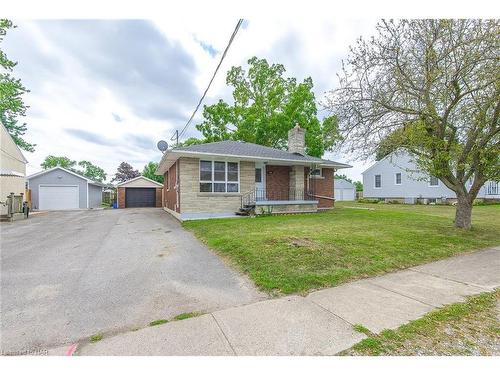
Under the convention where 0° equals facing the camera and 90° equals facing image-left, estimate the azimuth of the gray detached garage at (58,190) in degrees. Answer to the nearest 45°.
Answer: approximately 0°

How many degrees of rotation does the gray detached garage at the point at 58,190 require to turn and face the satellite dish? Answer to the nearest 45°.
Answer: approximately 45° to its left

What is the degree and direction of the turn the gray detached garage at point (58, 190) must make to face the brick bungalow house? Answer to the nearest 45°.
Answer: approximately 45° to its left
